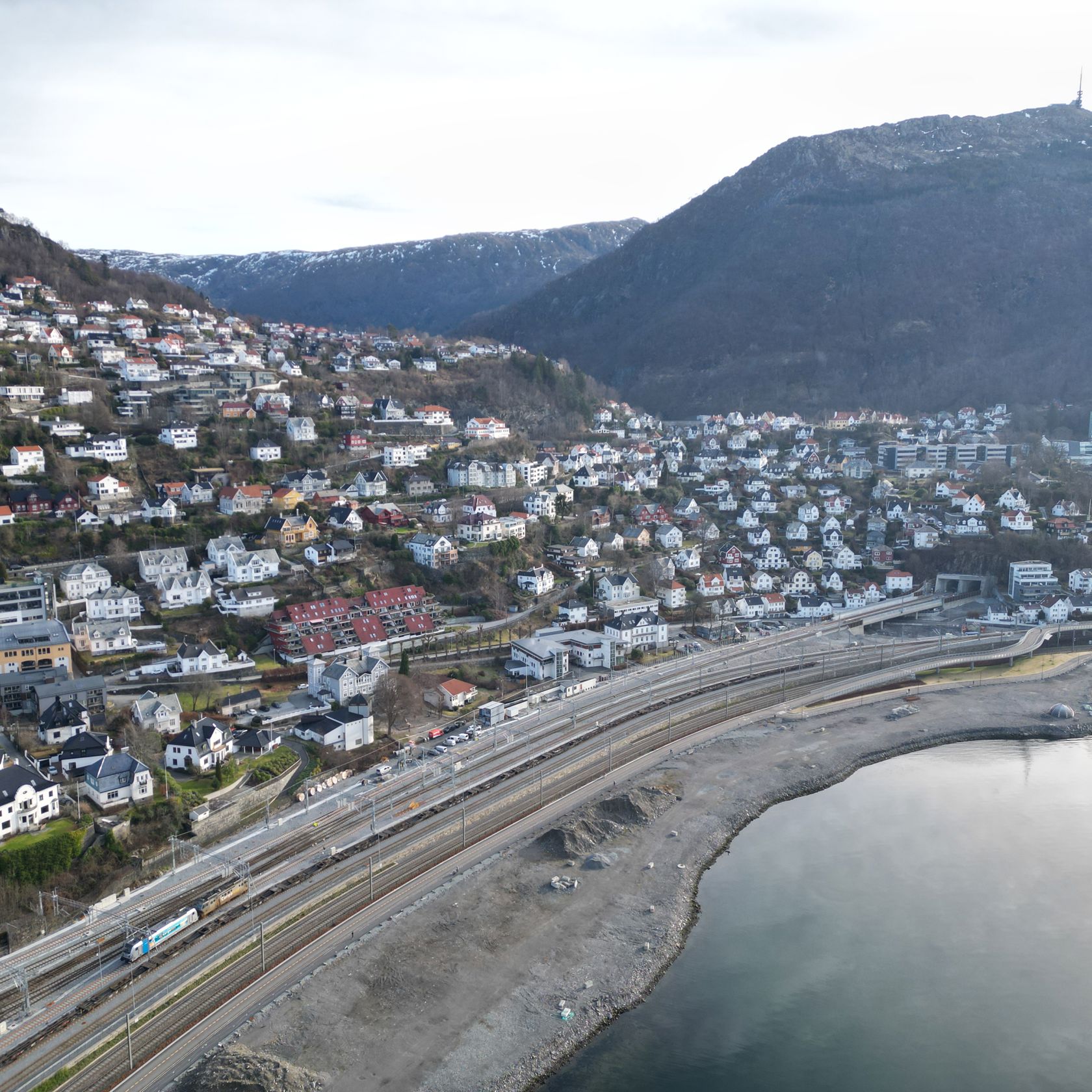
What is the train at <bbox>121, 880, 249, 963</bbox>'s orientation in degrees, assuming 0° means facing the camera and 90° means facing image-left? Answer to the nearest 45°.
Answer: approximately 45°

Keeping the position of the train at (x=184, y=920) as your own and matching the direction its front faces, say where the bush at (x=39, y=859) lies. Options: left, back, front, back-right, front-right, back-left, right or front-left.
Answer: right

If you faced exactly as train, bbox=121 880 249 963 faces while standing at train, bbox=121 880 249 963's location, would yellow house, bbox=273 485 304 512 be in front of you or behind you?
behind

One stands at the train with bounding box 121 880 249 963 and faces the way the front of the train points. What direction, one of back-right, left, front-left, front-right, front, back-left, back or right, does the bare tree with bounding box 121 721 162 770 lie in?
back-right

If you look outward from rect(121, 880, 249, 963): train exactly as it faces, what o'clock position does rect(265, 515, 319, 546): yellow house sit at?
The yellow house is roughly at 5 o'clock from the train.

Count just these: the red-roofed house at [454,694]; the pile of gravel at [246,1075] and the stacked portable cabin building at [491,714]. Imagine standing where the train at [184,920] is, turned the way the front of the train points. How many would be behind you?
2

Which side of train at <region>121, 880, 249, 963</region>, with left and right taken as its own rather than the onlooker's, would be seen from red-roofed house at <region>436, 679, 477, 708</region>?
back

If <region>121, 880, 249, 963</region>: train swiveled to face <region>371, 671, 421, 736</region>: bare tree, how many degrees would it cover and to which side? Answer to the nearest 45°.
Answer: approximately 180°

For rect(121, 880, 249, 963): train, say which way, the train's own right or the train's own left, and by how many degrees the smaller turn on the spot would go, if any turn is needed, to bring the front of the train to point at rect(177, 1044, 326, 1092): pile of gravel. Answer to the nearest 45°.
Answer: approximately 45° to the train's own left

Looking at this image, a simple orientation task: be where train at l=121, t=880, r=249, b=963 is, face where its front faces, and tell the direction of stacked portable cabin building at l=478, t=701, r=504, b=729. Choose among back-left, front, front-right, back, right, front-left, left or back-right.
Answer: back
